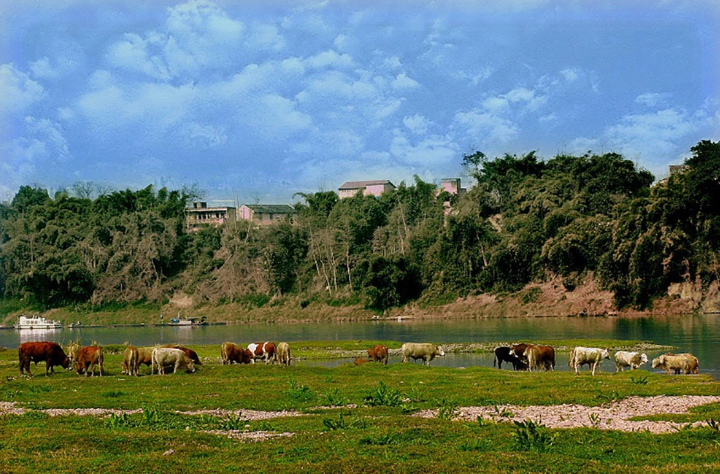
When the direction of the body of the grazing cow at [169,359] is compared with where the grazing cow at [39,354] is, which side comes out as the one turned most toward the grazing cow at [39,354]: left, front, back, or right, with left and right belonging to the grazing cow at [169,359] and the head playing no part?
back

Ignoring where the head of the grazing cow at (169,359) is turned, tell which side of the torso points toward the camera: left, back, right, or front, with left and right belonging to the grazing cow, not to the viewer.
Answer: right

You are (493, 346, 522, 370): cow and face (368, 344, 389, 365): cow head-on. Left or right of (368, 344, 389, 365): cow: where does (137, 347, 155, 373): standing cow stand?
left

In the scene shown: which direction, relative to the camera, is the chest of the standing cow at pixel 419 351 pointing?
to the viewer's right
